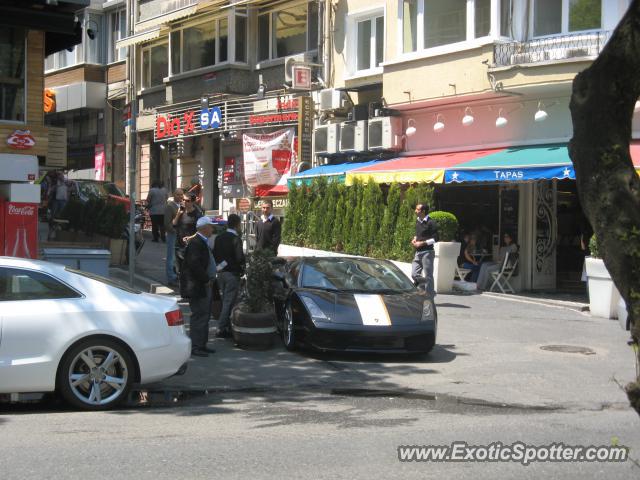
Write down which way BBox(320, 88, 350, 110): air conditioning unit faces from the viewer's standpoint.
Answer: facing the viewer and to the left of the viewer

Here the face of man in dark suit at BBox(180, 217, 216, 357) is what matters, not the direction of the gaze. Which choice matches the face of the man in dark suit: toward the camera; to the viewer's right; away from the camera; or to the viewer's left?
to the viewer's right

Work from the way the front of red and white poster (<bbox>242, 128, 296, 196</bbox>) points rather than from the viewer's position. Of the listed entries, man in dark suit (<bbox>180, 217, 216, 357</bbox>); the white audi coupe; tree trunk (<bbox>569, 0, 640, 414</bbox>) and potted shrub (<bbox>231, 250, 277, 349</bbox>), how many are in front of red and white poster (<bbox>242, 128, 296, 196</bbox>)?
4

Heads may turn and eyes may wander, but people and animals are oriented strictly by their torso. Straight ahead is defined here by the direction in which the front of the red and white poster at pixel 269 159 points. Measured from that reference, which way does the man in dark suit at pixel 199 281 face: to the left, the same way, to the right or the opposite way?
to the left

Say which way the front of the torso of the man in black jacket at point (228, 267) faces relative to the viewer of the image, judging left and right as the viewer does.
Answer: facing away from the viewer and to the right of the viewer

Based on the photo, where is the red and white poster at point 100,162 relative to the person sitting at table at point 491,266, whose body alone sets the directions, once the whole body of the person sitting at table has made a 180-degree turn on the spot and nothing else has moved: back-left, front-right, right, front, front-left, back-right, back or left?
back-left

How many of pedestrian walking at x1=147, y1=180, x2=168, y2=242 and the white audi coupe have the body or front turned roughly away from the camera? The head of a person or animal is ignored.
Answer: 1

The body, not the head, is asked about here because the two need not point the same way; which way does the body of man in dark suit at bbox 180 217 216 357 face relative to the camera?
to the viewer's right

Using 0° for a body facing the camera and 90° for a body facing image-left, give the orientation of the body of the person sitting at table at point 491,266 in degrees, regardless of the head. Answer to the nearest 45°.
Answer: approximately 90°

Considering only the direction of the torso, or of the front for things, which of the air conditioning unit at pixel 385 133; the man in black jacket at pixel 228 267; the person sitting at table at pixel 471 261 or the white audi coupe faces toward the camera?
the air conditioning unit

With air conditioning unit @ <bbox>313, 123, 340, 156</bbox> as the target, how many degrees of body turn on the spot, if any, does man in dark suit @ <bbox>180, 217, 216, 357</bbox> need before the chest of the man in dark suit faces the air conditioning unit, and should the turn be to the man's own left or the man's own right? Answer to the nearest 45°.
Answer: approximately 90° to the man's own left

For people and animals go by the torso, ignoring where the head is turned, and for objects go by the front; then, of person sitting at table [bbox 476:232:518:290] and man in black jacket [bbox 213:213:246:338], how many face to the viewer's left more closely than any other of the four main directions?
1

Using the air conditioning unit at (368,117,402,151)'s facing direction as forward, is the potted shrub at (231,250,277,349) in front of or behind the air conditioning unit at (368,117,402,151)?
in front

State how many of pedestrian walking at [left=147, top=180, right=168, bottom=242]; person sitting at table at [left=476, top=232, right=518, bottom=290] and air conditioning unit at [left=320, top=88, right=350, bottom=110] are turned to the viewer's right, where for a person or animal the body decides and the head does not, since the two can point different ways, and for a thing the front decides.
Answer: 0

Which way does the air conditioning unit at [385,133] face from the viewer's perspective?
toward the camera
